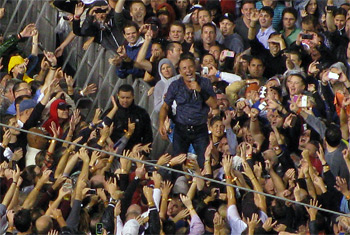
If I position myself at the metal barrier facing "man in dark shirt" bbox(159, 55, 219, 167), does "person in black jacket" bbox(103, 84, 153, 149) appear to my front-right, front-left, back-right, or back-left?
front-right

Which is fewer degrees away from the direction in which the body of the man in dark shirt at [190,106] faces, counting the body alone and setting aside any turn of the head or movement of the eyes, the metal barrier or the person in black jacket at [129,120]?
the person in black jacket

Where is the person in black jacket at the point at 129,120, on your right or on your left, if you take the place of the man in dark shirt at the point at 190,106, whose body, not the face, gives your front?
on your right

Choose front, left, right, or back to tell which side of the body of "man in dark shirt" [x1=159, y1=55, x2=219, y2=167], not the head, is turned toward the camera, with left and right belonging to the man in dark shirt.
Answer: front

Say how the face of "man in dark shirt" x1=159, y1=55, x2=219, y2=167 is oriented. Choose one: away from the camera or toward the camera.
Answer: toward the camera
